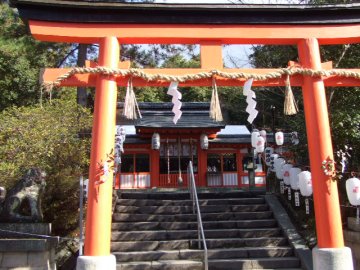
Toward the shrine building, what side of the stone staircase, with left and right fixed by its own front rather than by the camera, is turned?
back

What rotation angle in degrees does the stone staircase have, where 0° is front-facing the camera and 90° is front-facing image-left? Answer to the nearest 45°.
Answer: approximately 0°

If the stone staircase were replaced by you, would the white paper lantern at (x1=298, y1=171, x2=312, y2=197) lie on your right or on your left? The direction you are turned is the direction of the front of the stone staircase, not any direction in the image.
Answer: on your left

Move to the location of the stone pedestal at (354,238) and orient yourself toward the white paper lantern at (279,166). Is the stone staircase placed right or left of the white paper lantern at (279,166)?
left

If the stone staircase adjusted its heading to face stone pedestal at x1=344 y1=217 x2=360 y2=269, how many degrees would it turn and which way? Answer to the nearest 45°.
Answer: approximately 90° to its left
